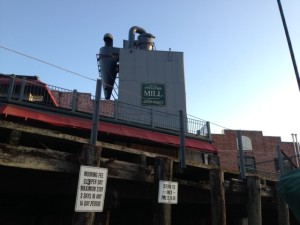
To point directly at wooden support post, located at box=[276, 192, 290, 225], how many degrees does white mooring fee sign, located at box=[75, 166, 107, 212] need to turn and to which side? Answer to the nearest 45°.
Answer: approximately 135° to its left

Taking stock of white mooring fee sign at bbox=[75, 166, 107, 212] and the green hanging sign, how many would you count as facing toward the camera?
2

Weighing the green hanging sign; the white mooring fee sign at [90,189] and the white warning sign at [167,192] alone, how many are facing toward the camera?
3

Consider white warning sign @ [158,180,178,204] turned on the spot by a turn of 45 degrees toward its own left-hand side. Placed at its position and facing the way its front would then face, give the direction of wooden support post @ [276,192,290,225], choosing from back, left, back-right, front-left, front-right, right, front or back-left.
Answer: left

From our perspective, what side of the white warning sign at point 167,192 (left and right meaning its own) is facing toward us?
front

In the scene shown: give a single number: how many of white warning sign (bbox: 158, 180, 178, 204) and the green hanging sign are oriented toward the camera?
2

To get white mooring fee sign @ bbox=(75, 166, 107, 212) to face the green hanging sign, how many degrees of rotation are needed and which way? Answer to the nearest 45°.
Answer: approximately 180°

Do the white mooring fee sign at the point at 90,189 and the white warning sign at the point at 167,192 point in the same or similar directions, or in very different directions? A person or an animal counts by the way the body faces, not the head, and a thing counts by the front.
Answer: same or similar directions

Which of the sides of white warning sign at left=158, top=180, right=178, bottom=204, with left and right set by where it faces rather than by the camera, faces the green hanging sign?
back

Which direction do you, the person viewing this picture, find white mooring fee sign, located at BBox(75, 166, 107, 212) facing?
facing the viewer

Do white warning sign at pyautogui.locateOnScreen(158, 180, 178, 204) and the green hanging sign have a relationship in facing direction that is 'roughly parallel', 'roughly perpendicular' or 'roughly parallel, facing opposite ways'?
roughly parallel

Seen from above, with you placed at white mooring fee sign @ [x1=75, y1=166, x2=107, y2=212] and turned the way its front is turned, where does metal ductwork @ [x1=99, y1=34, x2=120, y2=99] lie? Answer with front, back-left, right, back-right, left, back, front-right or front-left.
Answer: back
